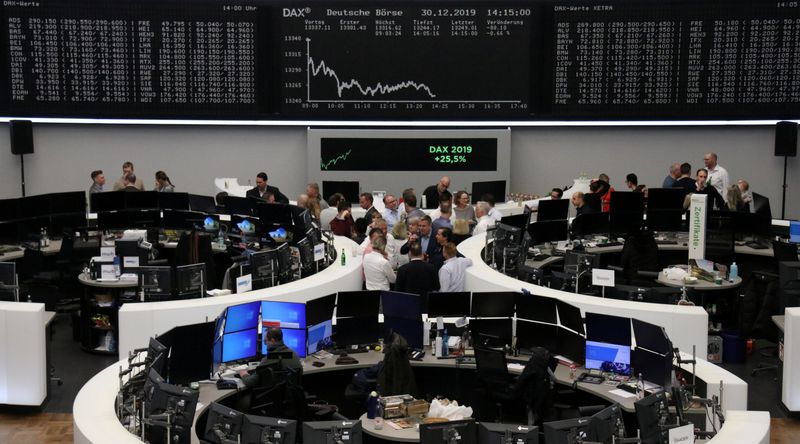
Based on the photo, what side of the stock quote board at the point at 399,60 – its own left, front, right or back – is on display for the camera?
front

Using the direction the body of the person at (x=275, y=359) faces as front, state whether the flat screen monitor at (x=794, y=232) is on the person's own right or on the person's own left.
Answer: on the person's own right

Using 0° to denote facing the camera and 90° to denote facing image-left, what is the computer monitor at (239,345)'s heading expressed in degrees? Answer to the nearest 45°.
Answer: approximately 315°

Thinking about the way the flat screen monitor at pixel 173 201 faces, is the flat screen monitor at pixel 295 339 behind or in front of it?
in front

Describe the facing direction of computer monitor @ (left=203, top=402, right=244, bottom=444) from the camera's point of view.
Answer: facing away from the viewer and to the right of the viewer

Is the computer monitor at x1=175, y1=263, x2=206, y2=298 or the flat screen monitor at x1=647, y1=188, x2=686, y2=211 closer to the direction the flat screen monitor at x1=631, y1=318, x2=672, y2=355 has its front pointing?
the computer monitor

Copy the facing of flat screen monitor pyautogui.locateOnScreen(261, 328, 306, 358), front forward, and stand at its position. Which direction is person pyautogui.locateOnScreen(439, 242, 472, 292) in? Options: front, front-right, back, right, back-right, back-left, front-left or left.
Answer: back-left

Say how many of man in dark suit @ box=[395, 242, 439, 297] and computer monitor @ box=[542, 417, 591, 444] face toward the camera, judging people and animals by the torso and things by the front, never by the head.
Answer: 0

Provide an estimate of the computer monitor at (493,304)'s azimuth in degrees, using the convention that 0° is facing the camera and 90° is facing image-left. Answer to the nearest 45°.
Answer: approximately 0°

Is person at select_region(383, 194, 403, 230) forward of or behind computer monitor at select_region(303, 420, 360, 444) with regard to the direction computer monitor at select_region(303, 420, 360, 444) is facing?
forward

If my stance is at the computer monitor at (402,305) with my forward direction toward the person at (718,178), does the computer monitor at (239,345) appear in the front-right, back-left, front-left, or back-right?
back-left

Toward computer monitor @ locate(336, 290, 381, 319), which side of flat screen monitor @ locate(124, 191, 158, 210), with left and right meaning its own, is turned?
front

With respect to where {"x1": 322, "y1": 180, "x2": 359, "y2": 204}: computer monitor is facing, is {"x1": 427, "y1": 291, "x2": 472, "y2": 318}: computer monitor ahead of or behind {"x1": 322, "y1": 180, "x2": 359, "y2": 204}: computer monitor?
ahead
